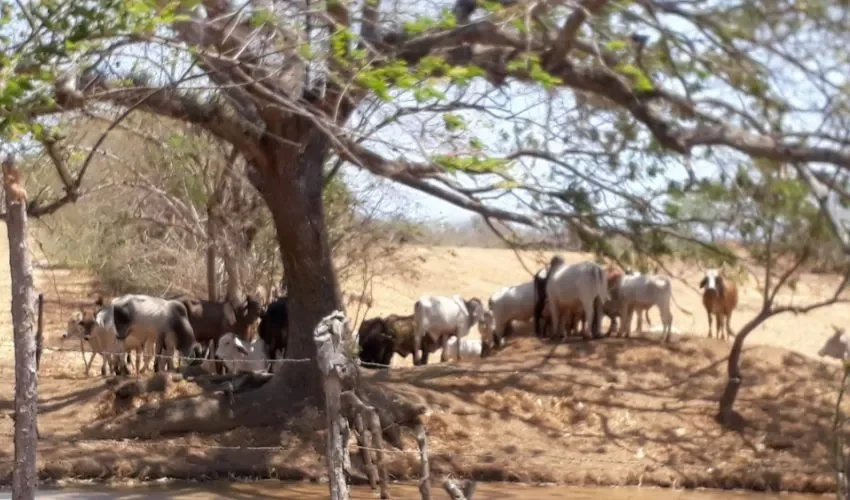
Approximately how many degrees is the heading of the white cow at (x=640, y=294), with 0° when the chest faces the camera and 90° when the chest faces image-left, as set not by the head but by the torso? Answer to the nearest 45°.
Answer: approximately 90°

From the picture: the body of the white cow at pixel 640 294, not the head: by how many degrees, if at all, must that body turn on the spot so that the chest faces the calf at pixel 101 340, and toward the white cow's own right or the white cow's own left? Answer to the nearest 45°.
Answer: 0° — it already faces it

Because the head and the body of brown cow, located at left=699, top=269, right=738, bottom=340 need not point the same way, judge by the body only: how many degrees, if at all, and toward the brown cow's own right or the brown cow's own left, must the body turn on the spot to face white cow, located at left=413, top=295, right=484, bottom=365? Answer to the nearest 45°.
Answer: approximately 45° to the brown cow's own right
